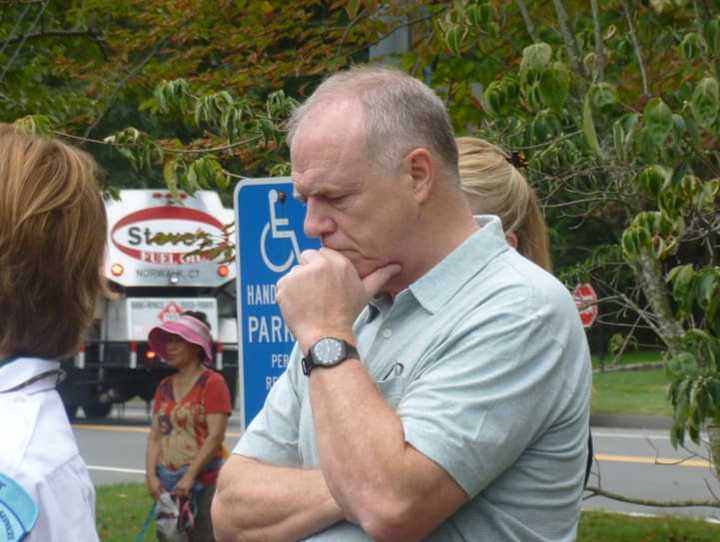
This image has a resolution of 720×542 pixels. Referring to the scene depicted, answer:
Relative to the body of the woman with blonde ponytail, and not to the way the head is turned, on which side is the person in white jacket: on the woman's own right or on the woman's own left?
on the woman's own left

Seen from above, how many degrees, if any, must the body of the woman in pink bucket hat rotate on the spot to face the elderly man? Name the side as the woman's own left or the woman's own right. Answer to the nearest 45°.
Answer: approximately 45° to the woman's own left

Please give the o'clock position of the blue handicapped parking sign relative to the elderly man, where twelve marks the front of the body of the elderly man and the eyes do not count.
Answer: The blue handicapped parking sign is roughly at 4 o'clock from the elderly man.

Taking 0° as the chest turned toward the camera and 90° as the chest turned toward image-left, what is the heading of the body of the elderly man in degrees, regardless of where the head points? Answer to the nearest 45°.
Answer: approximately 45°

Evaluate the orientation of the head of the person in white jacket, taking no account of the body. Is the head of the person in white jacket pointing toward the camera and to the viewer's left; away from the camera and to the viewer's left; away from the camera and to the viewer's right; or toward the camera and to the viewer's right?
away from the camera and to the viewer's right

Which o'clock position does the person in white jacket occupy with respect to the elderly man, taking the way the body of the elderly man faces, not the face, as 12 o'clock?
The person in white jacket is roughly at 1 o'clock from the elderly man.

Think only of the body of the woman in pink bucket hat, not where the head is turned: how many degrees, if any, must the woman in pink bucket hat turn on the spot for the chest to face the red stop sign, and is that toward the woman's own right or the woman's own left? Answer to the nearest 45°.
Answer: approximately 90° to the woman's own left
